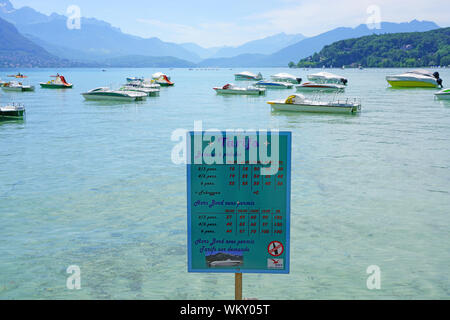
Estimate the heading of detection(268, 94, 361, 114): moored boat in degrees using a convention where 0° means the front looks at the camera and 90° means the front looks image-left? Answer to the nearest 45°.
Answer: approximately 90°

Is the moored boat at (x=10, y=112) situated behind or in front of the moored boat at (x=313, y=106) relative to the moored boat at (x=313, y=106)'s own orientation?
in front
